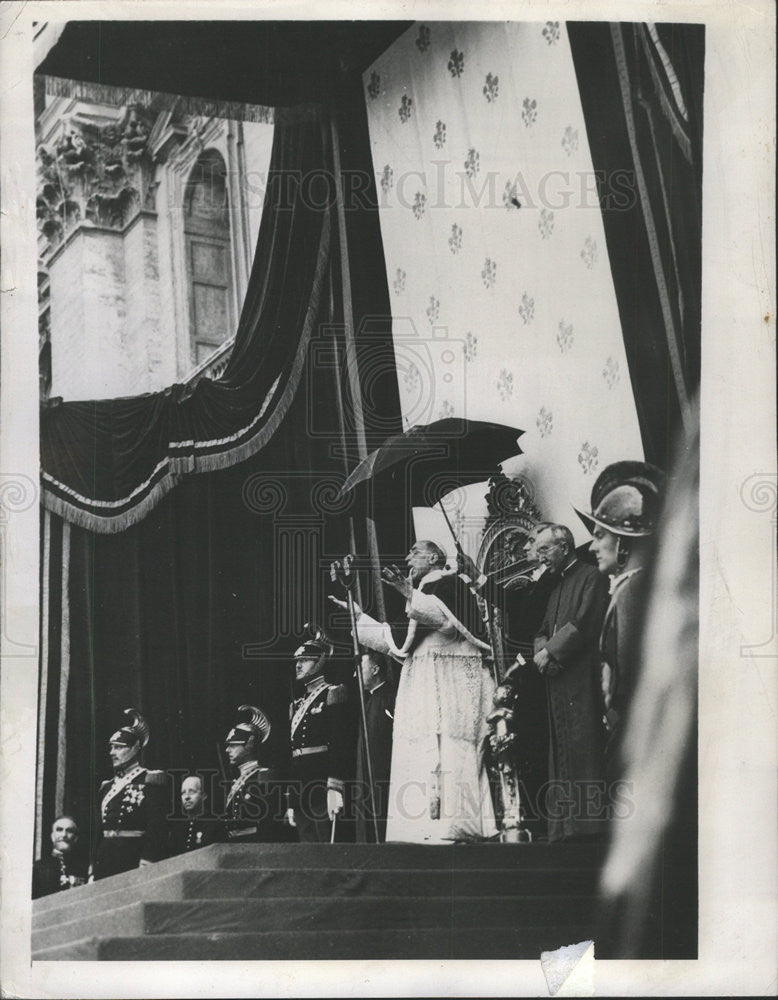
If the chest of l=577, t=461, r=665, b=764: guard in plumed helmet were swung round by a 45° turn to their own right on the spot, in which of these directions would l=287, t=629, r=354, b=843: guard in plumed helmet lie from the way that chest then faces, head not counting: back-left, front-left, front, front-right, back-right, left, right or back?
front-left

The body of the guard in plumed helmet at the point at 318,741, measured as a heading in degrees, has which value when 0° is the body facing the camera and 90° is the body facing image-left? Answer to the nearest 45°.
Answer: approximately 45°

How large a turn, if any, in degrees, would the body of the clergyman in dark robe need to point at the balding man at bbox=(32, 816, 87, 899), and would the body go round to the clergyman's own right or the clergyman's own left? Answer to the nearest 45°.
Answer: approximately 45° to the clergyman's own right

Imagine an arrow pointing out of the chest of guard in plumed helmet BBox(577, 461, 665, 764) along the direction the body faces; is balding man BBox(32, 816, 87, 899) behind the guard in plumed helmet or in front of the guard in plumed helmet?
in front

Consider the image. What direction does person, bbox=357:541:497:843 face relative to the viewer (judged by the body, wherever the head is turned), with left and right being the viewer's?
facing to the left of the viewer

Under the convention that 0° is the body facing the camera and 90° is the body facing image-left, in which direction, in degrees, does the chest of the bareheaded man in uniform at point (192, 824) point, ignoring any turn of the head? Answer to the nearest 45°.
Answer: approximately 45°

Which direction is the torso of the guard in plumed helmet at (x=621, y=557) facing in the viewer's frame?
to the viewer's left
